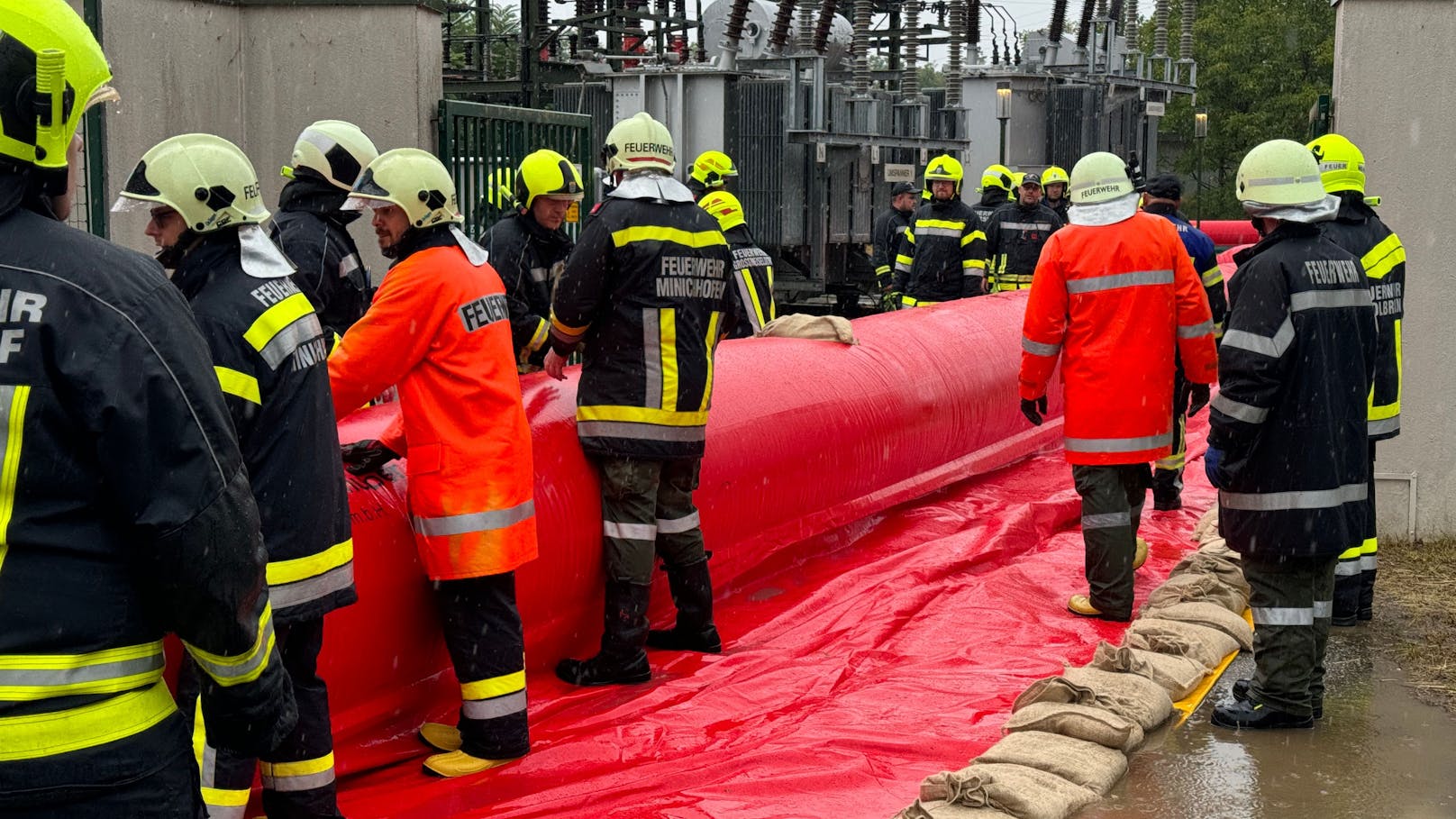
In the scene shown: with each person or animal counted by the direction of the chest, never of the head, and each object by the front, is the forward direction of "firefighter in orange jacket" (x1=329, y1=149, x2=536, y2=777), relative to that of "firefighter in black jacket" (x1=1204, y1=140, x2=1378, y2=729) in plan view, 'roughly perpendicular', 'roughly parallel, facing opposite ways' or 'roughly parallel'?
roughly perpendicular

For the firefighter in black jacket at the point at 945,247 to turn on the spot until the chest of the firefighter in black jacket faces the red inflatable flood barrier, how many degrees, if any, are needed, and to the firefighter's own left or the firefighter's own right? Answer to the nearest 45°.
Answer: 0° — they already face it
